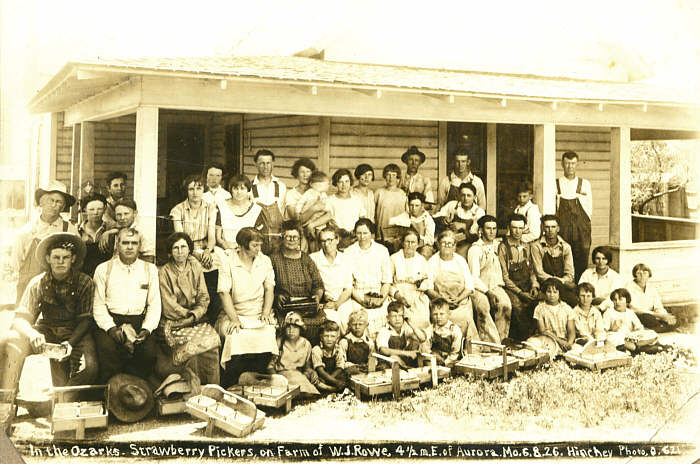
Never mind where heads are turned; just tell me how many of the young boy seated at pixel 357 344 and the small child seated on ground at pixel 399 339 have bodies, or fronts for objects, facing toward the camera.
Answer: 2

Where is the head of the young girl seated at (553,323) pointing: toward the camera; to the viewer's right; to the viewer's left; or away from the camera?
toward the camera

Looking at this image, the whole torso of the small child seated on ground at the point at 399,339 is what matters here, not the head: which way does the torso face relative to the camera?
toward the camera

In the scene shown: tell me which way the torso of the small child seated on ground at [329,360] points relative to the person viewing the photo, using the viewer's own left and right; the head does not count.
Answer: facing the viewer

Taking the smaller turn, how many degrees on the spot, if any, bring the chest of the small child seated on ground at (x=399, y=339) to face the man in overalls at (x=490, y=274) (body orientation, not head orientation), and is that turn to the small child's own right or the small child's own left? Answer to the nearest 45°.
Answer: approximately 90° to the small child's own left

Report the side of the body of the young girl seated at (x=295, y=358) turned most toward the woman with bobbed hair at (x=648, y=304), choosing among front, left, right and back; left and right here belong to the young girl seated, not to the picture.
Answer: left

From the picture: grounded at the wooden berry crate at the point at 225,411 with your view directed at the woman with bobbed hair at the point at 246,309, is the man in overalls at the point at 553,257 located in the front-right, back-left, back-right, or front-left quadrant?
front-right

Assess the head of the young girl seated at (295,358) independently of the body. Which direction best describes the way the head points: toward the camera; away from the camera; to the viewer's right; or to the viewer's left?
toward the camera

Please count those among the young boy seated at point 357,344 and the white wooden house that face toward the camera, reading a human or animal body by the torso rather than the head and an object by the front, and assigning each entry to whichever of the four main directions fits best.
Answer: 2

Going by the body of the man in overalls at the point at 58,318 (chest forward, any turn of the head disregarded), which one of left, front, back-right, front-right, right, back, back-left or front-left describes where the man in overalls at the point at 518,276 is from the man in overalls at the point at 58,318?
left

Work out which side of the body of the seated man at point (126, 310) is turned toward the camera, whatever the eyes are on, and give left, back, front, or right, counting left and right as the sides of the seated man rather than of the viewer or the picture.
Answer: front

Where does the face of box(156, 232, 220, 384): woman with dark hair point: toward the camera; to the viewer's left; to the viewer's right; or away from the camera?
toward the camera
